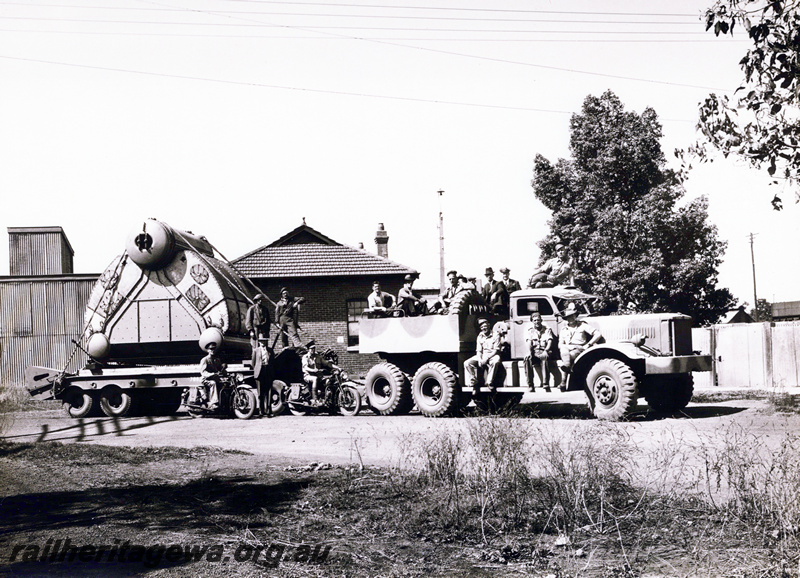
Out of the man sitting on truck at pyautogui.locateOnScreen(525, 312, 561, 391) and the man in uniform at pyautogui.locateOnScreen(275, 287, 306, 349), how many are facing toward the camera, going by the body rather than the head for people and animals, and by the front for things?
2

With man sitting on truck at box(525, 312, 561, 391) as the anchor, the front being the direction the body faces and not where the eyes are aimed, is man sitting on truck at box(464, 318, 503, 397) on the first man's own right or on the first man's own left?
on the first man's own right

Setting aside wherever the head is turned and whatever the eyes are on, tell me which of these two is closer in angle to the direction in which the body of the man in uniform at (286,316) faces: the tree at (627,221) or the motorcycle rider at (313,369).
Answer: the motorcycle rider

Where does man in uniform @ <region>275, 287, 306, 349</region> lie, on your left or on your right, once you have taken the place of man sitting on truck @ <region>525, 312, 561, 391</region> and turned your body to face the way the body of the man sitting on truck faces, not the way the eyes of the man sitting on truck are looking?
on your right

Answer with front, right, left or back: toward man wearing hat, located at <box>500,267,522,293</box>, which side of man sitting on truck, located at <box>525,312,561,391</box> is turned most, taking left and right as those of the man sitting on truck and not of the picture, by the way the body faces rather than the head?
back

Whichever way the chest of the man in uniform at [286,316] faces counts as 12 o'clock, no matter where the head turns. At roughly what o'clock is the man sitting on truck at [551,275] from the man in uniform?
The man sitting on truck is roughly at 10 o'clock from the man in uniform.

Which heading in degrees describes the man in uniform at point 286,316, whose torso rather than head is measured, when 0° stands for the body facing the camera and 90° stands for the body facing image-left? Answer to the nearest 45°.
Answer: approximately 0°

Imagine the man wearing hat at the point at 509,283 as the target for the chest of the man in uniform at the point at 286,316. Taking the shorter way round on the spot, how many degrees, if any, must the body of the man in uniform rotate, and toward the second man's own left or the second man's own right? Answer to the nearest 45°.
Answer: approximately 45° to the second man's own left

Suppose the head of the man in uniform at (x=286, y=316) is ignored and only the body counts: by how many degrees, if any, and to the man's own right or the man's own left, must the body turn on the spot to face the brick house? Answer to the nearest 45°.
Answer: approximately 180°

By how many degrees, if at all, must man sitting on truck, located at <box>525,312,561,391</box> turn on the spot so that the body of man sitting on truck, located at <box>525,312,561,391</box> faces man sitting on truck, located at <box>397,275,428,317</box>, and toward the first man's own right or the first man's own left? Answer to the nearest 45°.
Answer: approximately 135° to the first man's own right
